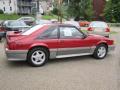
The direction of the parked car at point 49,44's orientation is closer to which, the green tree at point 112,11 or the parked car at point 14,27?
the green tree

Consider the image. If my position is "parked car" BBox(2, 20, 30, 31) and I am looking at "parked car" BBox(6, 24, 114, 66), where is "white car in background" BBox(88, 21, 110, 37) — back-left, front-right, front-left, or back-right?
front-left

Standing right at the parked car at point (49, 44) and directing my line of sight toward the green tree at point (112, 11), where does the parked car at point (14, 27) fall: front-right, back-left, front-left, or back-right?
front-left

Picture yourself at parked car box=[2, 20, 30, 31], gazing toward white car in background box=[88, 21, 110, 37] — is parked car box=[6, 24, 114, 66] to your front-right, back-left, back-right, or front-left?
front-right

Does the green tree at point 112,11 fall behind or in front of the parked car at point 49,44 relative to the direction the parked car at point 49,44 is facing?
in front

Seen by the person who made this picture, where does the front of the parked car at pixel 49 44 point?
facing away from the viewer and to the right of the viewer
